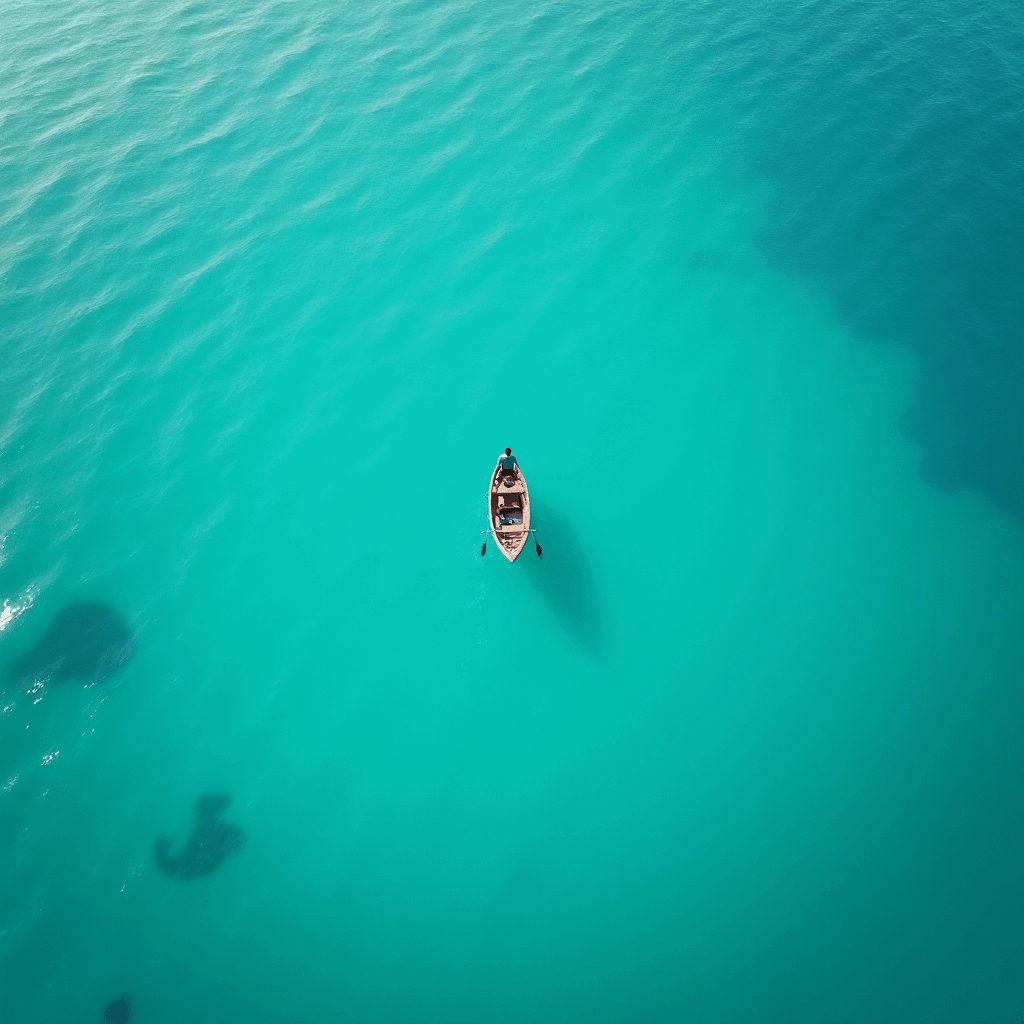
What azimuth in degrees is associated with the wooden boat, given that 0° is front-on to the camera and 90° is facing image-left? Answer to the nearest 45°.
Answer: approximately 0°
